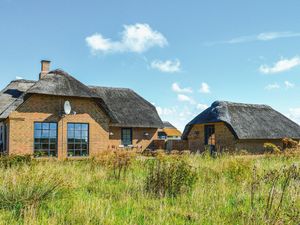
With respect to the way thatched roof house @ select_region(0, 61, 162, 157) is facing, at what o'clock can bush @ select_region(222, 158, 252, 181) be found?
The bush is roughly at 11 o'clock from the thatched roof house.

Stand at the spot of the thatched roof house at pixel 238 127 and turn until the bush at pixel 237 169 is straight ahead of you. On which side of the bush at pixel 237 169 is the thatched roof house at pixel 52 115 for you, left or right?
right

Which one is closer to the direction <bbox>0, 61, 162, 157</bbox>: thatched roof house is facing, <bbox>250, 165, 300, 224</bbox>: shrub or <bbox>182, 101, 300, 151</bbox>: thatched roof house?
the shrub

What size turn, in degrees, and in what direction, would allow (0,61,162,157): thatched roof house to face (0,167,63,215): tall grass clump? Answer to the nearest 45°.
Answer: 0° — it already faces it

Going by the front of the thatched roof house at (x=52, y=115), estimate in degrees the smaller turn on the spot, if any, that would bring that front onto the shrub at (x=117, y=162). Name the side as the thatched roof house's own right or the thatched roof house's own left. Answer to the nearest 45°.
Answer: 0° — it already faces it

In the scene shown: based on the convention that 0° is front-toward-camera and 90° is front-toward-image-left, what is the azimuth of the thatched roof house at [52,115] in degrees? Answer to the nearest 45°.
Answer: approximately 0°

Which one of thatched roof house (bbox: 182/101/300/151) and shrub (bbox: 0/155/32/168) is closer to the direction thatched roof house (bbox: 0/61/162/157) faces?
the shrub

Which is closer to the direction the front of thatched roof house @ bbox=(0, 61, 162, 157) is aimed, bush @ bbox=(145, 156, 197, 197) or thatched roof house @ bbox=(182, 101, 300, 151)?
the bush

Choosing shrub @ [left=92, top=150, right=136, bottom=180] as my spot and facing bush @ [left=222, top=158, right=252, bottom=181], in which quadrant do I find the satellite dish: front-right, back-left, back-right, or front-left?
back-left

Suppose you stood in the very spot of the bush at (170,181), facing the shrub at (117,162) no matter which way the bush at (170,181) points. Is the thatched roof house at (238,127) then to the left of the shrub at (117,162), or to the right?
right
